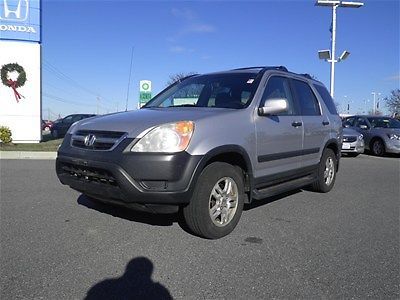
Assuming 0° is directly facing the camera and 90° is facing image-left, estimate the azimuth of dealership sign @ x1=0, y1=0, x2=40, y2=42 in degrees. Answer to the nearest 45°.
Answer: approximately 0°

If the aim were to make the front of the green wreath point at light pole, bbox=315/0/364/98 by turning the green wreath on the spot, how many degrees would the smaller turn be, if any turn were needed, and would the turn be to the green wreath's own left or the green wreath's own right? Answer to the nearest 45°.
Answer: approximately 90° to the green wreath's own left

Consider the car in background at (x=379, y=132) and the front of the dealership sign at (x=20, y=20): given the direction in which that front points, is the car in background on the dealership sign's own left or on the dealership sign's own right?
on the dealership sign's own left

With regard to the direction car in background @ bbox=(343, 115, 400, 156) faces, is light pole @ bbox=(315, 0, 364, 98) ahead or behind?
behind

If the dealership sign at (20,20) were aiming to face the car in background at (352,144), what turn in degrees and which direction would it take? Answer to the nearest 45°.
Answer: approximately 45° to its left

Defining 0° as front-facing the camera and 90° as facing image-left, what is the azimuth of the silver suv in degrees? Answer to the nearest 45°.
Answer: approximately 45°

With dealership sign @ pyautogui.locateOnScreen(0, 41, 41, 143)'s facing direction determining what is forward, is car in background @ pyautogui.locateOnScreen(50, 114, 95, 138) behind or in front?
behind

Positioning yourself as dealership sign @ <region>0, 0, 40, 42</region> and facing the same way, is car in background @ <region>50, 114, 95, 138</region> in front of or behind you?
behind

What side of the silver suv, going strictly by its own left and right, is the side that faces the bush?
right

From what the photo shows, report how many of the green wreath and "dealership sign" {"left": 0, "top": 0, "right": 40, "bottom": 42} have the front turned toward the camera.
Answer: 2
